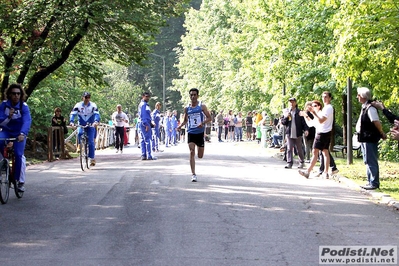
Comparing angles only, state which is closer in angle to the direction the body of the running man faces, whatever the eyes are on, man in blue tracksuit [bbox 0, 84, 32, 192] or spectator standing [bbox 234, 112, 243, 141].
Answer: the man in blue tracksuit

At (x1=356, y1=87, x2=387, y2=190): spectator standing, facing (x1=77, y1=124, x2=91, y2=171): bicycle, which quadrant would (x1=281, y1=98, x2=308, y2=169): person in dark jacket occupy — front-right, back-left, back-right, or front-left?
front-right

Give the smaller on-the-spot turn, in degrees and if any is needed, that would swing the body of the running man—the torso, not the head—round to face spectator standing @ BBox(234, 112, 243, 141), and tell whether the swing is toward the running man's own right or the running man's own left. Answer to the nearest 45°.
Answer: approximately 180°

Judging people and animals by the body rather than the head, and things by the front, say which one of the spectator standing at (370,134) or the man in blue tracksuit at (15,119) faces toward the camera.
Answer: the man in blue tracksuit

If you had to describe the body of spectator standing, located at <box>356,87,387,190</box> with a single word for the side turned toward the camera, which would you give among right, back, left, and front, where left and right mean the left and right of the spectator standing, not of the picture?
left

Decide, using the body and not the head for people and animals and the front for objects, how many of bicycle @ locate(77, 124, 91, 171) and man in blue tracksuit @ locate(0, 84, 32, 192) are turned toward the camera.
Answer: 2

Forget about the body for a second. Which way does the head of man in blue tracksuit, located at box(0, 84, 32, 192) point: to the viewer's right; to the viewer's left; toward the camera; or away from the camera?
toward the camera

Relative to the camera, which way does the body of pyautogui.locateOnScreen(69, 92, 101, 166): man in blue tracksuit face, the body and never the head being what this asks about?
toward the camera

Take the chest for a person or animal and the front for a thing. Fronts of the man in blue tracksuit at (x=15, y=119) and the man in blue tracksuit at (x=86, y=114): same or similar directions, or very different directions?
same or similar directions
